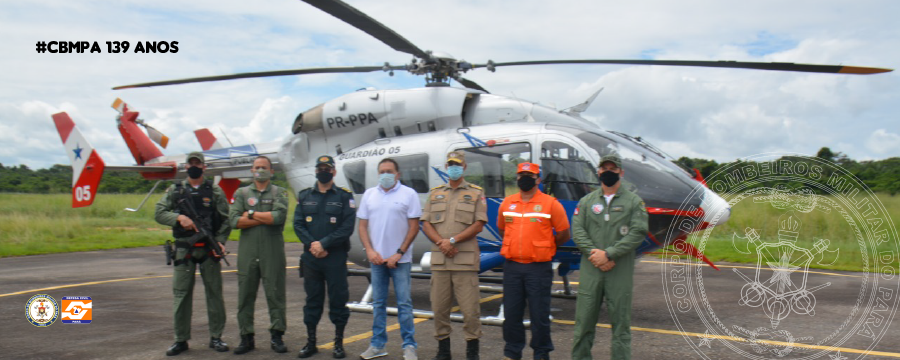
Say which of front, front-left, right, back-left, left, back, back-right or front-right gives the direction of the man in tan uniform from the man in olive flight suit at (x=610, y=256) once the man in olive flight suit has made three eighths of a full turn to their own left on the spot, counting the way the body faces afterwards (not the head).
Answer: back-left

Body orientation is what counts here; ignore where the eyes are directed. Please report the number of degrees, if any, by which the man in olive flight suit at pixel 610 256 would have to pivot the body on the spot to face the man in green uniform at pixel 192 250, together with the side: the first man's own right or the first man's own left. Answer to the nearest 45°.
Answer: approximately 90° to the first man's own right

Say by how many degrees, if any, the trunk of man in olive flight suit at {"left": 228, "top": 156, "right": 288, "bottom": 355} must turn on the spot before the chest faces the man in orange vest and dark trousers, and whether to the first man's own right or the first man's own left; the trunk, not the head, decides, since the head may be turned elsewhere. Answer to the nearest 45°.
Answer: approximately 45° to the first man's own left

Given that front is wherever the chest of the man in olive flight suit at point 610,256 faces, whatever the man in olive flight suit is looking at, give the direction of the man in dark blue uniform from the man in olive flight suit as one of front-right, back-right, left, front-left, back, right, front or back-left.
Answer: right

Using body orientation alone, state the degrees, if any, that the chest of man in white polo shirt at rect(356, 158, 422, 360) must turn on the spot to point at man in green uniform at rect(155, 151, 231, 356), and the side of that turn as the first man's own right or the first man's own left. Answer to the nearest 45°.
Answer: approximately 90° to the first man's own right

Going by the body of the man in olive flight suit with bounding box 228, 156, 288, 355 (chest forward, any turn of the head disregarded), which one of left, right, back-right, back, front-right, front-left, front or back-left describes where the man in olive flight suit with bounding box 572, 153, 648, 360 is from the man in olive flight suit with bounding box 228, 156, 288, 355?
front-left

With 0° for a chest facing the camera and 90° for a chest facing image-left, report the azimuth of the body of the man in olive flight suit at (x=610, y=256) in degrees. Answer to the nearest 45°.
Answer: approximately 0°

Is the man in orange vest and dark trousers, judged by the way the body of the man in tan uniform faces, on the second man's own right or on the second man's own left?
on the second man's own left
